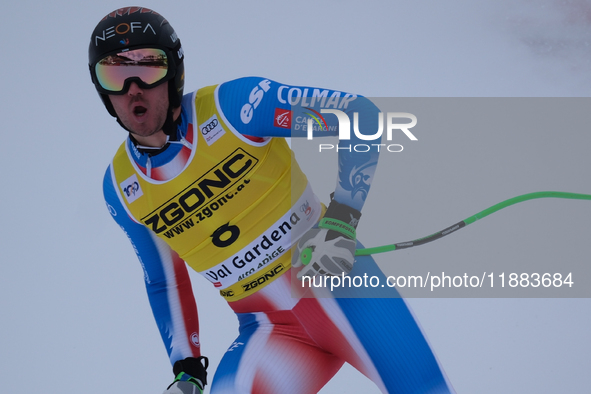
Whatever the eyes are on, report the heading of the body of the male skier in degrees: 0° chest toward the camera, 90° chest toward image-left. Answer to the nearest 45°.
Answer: approximately 0°
